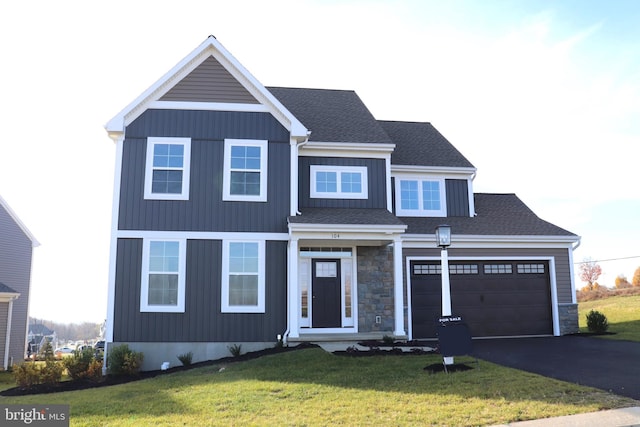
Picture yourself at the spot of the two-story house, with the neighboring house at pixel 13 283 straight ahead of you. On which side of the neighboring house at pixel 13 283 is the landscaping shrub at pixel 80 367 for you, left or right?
left

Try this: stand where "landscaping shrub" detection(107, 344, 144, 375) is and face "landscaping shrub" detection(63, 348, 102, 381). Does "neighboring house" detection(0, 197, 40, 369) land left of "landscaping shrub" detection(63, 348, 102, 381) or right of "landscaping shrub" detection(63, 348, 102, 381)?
right

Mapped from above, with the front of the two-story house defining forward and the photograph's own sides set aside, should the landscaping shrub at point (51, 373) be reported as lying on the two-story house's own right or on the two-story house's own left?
on the two-story house's own right

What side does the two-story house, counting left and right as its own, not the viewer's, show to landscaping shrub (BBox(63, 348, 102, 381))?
right

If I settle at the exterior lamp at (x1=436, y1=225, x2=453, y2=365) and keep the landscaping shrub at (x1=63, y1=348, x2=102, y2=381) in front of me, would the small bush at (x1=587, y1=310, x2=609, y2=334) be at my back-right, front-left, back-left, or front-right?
back-right

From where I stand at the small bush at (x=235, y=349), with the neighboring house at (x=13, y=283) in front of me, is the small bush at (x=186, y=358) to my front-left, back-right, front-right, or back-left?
front-left

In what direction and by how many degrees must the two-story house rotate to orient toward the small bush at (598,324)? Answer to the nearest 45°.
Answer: approximately 90° to its left

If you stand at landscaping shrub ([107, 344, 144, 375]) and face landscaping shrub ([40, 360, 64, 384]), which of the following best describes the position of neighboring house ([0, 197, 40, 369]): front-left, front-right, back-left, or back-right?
front-right

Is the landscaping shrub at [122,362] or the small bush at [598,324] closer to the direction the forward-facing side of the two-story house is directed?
the landscaping shrub

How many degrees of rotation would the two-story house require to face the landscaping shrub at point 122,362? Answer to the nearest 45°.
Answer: approximately 45° to its right

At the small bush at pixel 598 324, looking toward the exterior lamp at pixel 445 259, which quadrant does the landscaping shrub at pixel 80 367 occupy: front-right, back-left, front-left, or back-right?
front-right

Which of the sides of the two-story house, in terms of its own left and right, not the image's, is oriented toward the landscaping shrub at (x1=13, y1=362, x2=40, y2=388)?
right

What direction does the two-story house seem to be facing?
toward the camera

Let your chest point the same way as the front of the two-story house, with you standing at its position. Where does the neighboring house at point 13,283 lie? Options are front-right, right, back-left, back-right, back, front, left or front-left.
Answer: back-right
